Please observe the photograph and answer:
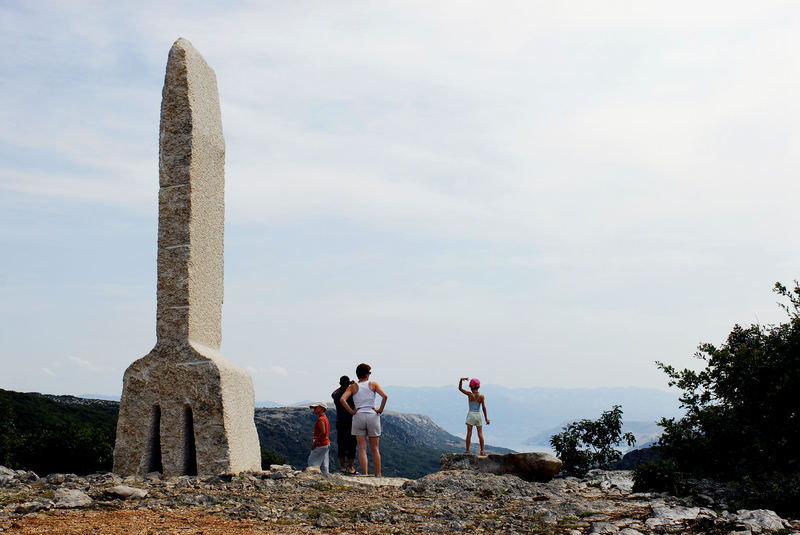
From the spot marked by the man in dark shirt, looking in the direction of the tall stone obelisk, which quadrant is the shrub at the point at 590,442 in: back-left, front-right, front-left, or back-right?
back-right

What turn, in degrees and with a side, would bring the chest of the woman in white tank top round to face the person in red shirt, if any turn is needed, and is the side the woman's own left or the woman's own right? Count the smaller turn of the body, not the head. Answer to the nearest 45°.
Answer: approximately 45° to the woman's own left

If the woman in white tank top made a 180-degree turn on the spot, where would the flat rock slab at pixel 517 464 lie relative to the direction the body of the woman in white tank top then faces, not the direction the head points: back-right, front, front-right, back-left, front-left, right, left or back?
back-left

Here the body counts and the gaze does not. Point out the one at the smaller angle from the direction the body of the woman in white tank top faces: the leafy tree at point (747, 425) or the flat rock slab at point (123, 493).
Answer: the leafy tree

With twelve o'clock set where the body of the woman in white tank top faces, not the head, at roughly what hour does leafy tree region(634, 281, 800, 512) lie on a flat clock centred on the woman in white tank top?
The leafy tree is roughly at 3 o'clock from the woman in white tank top.

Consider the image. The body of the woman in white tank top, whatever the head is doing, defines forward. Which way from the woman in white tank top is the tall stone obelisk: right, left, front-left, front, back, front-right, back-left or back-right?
left

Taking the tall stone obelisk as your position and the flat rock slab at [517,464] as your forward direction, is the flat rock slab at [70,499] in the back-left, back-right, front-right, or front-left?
back-right

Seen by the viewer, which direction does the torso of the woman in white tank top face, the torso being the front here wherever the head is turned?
away from the camera

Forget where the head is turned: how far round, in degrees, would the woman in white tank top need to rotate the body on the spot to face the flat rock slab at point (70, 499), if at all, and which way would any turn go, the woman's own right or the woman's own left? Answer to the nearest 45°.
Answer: approximately 135° to the woman's own left

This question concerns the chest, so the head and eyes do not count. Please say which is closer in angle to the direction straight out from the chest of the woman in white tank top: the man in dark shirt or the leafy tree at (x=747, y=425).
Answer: the man in dark shirt

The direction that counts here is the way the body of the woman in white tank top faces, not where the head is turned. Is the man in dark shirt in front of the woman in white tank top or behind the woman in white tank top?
in front

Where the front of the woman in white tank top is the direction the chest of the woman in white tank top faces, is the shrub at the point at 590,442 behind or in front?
in front
